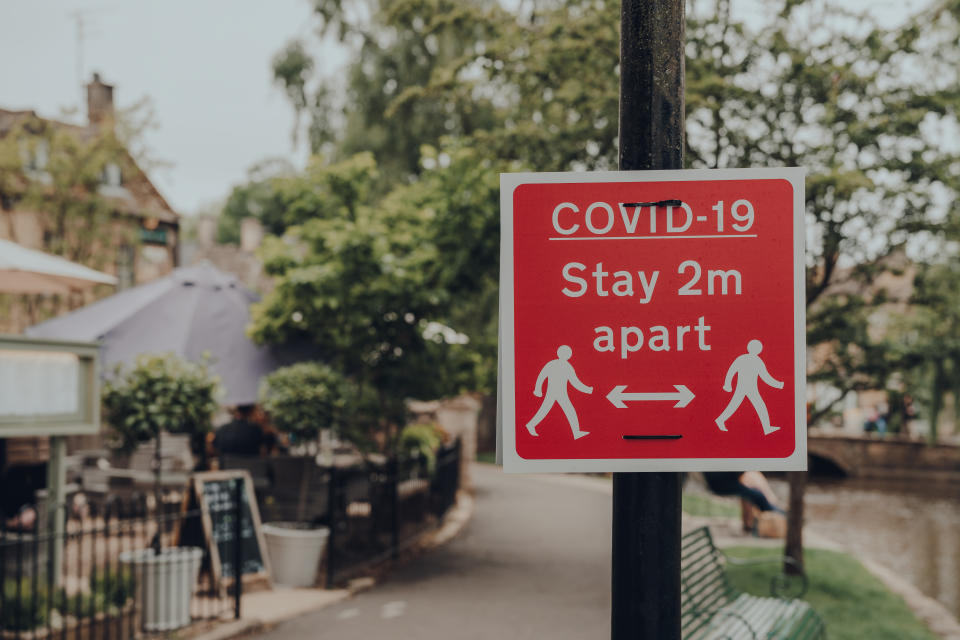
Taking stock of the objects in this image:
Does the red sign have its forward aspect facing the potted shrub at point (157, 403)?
no

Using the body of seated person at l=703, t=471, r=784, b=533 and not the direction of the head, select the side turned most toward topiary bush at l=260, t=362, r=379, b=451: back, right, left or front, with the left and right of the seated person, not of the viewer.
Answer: back

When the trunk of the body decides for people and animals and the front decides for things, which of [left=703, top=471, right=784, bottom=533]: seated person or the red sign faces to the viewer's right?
the seated person

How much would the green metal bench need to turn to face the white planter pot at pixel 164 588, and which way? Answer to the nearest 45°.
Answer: approximately 135° to its right

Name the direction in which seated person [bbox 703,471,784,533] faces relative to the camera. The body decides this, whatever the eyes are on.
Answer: to the viewer's right

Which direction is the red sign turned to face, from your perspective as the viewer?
facing the viewer

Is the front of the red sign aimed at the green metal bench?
no

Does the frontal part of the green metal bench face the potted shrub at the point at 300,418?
no

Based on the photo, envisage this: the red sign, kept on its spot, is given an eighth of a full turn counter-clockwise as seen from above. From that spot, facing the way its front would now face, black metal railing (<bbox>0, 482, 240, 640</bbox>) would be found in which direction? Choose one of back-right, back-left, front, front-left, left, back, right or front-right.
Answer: back

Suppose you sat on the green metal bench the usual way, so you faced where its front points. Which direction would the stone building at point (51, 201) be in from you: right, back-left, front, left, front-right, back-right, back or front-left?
back
